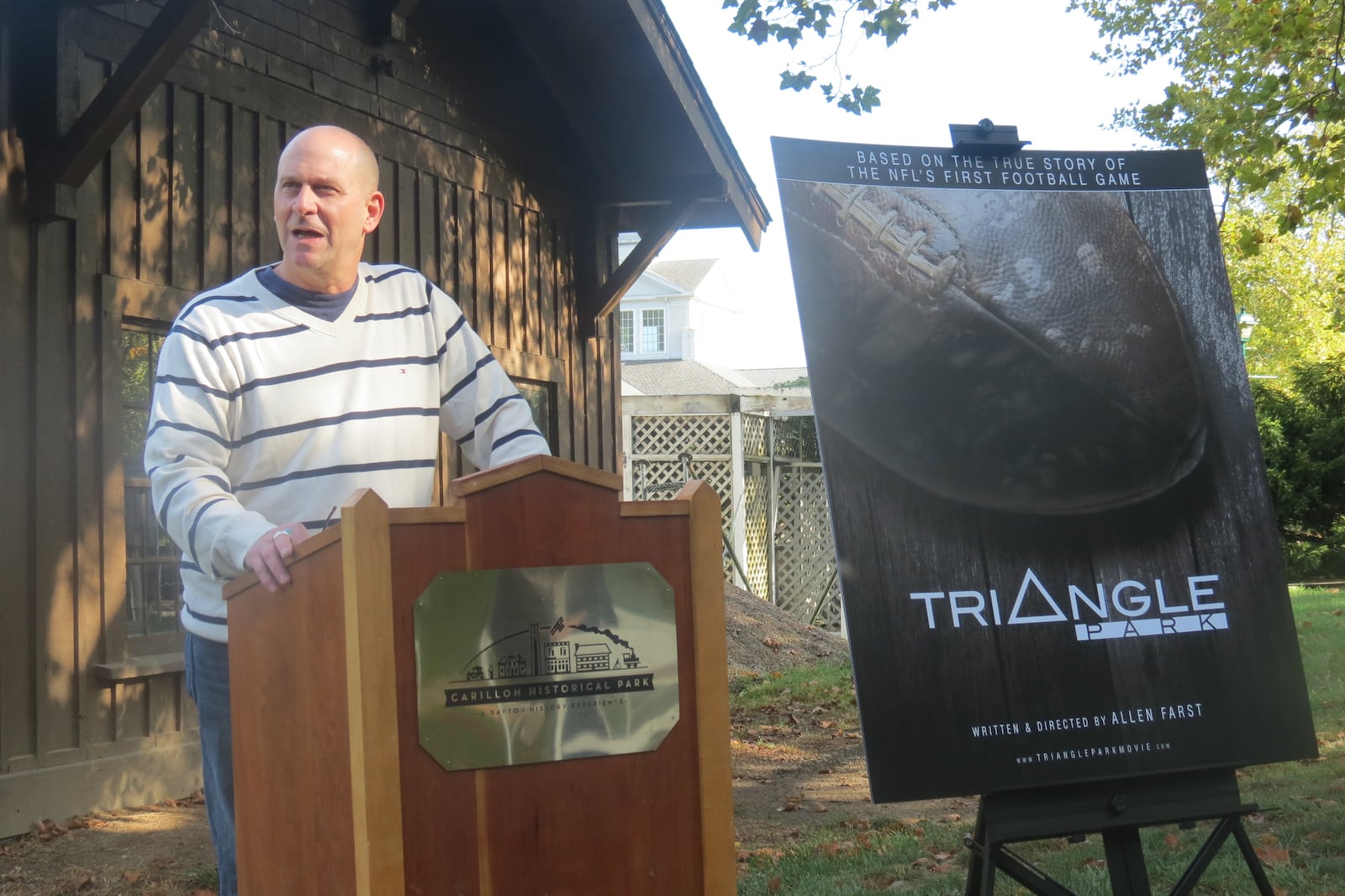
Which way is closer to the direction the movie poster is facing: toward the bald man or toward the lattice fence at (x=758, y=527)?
the bald man

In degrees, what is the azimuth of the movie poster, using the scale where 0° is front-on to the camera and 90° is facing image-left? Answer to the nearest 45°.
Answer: approximately 0°

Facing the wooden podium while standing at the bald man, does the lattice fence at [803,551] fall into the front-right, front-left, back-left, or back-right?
back-left

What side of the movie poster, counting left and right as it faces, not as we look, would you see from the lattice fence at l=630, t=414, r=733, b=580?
back

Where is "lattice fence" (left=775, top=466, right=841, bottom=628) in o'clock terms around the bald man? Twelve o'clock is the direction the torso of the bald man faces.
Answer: The lattice fence is roughly at 7 o'clock from the bald man.

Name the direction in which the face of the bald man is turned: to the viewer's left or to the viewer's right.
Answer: to the viewer's left

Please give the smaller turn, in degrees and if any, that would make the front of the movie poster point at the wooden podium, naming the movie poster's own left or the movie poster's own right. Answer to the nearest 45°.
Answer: approximately 45° to the movie poster's own right

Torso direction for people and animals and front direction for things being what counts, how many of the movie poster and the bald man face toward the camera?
2

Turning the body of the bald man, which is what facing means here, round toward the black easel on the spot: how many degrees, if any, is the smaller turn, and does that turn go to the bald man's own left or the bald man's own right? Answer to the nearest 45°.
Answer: approximately 90° to the bald man's own left
